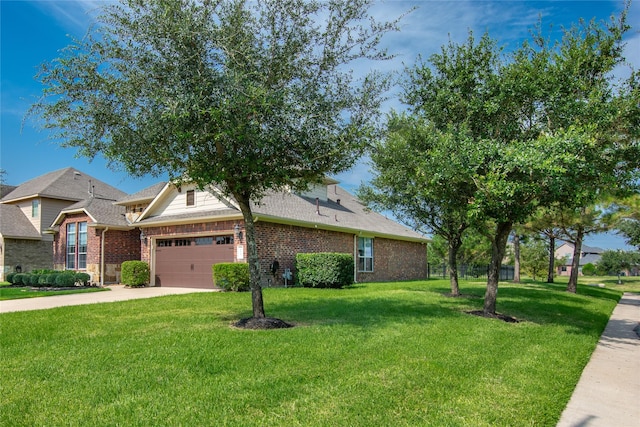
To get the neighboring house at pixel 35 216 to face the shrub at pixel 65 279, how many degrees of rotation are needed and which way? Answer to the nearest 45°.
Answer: approximately 45° to its left

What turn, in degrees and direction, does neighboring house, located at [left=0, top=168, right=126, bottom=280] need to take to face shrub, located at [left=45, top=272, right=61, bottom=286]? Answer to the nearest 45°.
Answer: approximately 45° to its left

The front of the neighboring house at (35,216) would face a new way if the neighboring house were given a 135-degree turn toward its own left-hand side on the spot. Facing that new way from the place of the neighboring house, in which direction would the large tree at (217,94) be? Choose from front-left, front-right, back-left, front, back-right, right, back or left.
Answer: right

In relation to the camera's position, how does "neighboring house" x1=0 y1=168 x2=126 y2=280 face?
facing the viewer and to the left of the viewer

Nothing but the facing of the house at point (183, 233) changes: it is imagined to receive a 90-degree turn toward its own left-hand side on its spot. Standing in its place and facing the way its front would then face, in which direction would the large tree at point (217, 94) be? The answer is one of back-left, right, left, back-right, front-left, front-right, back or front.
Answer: front-right

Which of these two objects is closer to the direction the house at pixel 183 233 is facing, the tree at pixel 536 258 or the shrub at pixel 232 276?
the shrub

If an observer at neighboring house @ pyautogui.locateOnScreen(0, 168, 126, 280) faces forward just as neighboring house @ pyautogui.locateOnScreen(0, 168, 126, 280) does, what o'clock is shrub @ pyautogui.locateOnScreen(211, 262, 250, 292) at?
The shrub is roughly at 10 o'clock from the neighboring house.

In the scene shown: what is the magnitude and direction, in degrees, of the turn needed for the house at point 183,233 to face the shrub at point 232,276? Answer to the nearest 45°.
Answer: approximately 45° to its left
